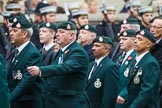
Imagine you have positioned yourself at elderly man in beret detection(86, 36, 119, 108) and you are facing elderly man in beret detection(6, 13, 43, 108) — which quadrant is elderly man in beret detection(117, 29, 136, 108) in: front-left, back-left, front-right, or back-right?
back-right

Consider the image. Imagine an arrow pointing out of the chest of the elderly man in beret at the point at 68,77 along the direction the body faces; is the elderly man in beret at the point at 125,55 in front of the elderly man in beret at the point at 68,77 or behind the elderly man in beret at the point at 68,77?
behind

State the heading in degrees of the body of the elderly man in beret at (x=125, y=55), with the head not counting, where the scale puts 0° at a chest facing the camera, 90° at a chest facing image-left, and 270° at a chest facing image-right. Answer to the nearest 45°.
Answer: approximately 45°
